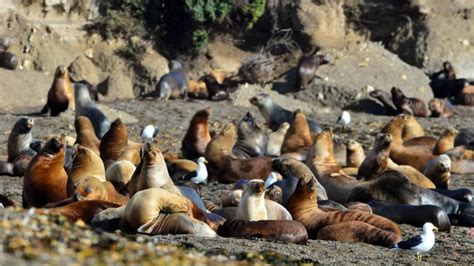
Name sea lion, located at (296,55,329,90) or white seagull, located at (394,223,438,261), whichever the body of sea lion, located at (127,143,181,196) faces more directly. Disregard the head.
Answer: the white seagull

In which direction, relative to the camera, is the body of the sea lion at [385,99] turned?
to the viewer's left

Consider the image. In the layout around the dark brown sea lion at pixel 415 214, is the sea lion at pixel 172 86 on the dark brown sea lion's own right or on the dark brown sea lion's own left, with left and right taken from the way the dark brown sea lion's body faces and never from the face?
on the dark brown sea lion's own left

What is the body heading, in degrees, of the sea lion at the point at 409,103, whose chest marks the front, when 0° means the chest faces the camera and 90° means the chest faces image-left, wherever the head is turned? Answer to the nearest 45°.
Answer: approximately 90°

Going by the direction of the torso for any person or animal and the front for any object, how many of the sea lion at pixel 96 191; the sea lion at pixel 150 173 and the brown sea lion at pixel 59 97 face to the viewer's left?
1

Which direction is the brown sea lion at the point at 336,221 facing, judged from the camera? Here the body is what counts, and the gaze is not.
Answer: to the viewer's left
